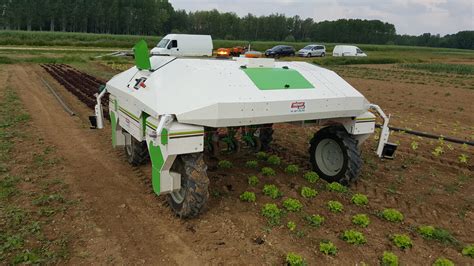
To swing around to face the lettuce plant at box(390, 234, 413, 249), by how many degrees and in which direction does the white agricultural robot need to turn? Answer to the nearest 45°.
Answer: approximately 45° to its left

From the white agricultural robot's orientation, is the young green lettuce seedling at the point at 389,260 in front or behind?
in front

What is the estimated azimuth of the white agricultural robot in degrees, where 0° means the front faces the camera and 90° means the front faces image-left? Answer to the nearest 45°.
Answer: approximately 315°

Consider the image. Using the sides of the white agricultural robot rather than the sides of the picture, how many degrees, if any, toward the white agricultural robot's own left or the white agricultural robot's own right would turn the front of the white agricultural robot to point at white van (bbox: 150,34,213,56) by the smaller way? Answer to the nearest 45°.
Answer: approximately 135° to the white agricultural robot's own left

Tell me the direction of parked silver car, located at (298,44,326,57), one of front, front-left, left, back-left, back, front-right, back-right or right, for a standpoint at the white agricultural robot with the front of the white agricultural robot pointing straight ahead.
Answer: back-left

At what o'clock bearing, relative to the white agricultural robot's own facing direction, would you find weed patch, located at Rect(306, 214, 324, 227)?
The weed patch is roughly at 11 o'clock from the white agricultural robot.
